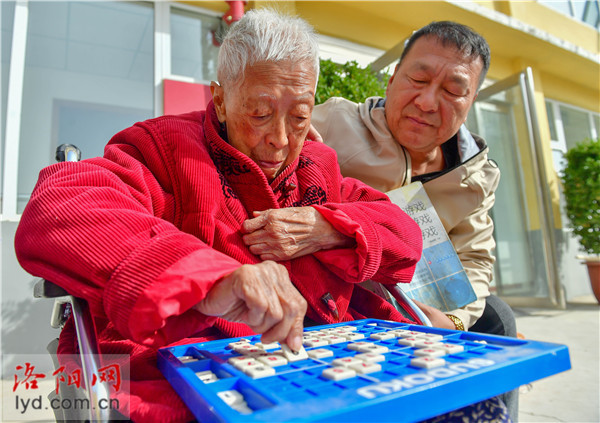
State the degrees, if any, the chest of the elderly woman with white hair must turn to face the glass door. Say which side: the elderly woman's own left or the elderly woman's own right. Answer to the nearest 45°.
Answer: approximately 90° to the elderly woman's own left

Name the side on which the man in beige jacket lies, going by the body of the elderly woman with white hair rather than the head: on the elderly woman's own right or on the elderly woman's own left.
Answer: on the elderly woman's own left

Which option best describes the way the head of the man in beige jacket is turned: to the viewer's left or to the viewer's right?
to the viewer's left

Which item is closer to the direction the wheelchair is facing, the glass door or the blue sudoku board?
the blue sudoku board

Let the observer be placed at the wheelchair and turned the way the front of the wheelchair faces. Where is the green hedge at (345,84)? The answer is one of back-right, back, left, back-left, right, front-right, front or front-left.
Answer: left

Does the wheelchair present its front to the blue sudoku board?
yes

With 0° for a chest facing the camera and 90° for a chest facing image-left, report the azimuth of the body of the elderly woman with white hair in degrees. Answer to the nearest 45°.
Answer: approximately 315°

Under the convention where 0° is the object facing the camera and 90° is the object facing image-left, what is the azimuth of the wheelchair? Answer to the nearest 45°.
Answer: approximately 315°

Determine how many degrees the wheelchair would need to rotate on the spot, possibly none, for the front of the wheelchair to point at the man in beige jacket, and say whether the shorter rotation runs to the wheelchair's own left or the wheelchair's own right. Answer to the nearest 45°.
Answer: approximately 45° to the wheelchair's own left
